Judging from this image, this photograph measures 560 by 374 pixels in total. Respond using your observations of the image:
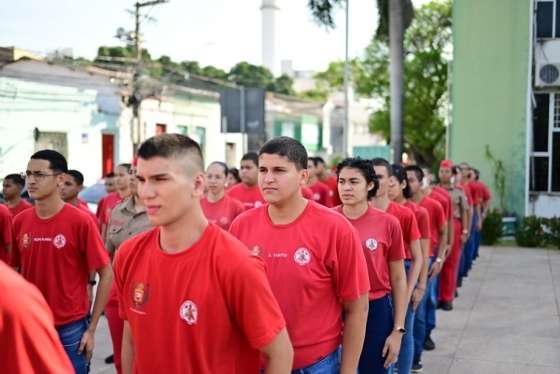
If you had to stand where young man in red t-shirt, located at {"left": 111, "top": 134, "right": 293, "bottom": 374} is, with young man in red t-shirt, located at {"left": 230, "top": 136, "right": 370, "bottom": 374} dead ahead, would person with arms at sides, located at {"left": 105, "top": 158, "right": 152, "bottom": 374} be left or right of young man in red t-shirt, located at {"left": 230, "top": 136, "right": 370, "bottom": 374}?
left

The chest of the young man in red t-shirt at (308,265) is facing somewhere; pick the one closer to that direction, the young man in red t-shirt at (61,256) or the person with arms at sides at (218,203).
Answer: the young man in red t-shirt

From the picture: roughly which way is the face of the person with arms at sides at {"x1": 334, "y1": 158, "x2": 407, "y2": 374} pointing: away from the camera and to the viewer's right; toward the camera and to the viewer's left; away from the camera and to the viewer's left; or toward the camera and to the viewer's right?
toward the camera and to the viewer's left

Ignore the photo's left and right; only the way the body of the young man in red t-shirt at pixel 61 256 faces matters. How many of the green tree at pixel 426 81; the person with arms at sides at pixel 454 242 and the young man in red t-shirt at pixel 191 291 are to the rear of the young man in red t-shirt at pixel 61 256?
2

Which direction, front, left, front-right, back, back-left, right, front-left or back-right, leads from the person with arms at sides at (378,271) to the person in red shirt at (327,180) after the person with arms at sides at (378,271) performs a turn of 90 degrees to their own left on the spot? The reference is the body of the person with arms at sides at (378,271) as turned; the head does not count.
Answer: back-left

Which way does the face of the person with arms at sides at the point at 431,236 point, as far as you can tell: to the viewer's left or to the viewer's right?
to the viewer's left

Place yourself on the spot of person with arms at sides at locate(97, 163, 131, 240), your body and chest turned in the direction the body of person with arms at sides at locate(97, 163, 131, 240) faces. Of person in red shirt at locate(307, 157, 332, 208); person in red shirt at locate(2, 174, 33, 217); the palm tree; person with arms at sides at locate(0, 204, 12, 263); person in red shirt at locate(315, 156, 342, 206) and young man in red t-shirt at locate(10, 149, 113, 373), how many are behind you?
3

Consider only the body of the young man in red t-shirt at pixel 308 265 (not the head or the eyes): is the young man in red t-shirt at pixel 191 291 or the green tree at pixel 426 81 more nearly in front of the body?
the young man in red t-shirt

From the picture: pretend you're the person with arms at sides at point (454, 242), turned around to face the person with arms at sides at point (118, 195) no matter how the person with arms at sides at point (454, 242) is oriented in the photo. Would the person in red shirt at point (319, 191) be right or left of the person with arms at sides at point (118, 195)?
right

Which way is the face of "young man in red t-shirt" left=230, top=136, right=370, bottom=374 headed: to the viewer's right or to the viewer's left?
to the viewer's left

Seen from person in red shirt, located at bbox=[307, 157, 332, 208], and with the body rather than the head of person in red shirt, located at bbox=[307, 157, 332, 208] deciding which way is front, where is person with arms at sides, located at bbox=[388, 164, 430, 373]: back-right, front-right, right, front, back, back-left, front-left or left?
front-left

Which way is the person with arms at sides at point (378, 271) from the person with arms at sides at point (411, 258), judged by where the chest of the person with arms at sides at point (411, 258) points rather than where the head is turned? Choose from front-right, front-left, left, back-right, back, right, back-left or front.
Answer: front-left
